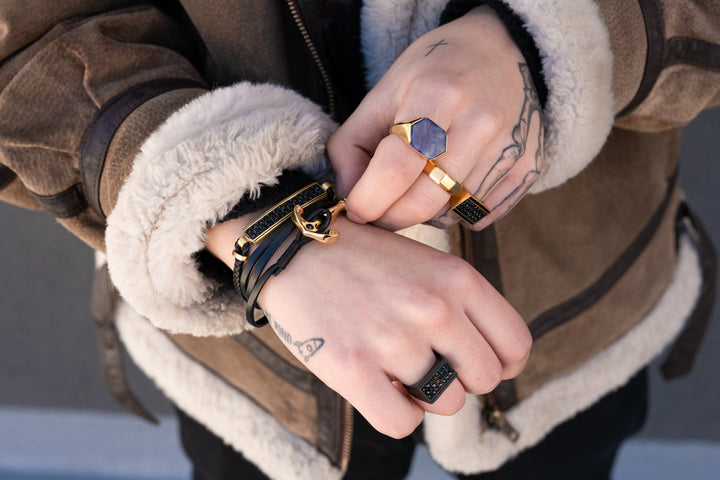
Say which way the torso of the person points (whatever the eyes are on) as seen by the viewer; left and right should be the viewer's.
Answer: facing the viewer
